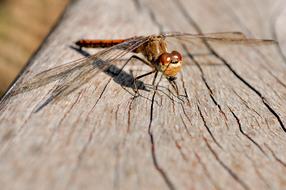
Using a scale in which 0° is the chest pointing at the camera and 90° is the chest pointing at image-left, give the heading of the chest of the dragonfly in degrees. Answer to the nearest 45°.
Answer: approximately 315°
